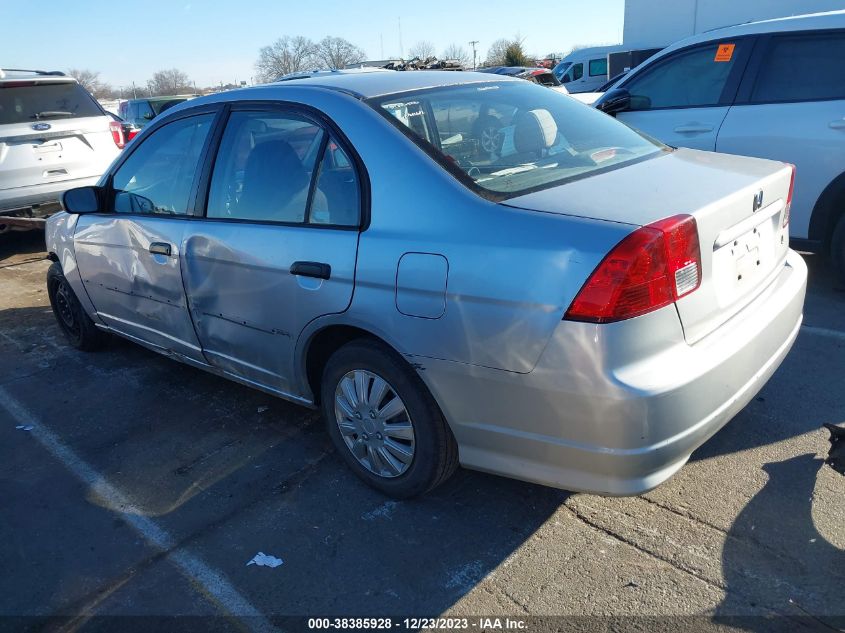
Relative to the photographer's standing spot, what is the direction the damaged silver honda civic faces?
facing away from the viewer and to the left of the viewer

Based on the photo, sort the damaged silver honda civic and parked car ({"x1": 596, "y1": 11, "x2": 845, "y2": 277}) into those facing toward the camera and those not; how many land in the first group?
0

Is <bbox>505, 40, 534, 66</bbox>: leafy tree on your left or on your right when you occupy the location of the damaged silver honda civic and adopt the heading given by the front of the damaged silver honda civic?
on your right

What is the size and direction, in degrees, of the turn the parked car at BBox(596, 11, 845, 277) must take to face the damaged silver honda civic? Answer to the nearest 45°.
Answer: approximately 90° to its left

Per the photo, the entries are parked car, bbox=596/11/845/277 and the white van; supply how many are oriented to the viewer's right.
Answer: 0

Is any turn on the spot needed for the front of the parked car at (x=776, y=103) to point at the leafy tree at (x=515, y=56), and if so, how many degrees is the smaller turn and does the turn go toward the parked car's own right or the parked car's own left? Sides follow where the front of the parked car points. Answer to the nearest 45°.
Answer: approximately 90° to the parked car's own right

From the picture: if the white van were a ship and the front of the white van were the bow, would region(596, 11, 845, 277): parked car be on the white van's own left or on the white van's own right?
on the white van's own left

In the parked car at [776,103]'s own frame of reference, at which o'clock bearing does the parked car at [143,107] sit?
the parked car at [143,107] is roughly at 1 o'clock from the parked car at [776,103].

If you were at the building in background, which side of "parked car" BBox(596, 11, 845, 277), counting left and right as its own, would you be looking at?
right

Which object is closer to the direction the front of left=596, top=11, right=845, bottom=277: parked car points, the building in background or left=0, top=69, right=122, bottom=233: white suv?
the white suv

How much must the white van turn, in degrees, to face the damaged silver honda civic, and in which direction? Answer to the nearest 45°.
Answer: approximately 45° to its left

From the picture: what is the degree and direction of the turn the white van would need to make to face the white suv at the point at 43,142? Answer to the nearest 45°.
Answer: approximately 45° to its left

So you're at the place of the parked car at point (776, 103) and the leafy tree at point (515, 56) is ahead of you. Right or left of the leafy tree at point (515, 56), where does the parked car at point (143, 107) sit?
left

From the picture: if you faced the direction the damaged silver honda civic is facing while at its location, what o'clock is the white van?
The white van is roughly at 2 o'clock from the damaged silver honda civic.

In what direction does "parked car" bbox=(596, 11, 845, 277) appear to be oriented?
to the viewer's left
